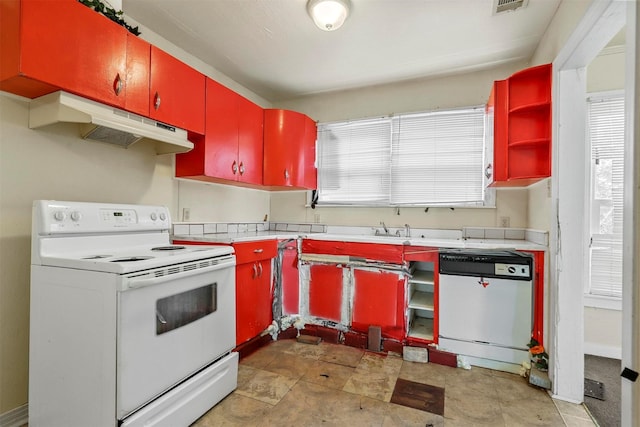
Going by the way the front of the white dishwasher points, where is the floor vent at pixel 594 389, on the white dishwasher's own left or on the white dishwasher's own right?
on the white dishwasher's own left

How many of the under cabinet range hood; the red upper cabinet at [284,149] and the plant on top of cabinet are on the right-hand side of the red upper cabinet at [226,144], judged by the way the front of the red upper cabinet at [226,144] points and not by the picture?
2

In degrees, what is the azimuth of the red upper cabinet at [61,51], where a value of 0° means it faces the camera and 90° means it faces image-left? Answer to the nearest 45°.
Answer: approximately 315°

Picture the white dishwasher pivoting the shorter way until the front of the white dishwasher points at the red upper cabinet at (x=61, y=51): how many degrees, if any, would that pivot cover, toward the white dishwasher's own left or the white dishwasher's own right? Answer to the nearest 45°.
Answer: approximately 45° to the white dishwasher's own right

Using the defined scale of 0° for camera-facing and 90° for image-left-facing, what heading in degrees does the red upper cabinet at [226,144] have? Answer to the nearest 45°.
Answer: approximately 315°

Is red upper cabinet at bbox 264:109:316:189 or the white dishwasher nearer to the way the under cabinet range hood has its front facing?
the white dishwasher

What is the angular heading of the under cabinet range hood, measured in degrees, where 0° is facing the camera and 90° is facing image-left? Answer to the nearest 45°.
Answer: approximately 315°
